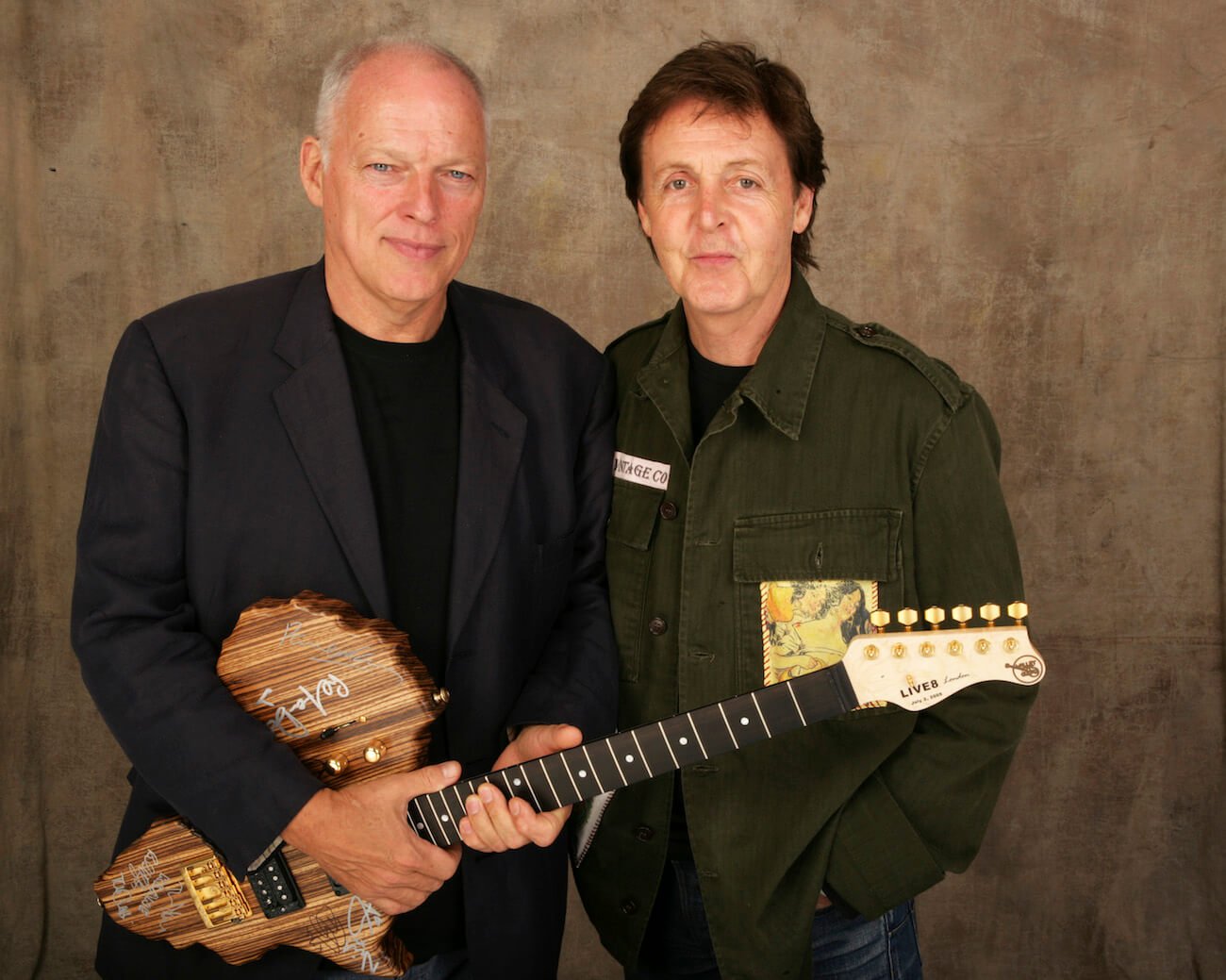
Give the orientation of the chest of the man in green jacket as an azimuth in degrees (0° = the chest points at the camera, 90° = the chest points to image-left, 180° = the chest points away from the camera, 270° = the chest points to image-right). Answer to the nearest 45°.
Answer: approximately 45°

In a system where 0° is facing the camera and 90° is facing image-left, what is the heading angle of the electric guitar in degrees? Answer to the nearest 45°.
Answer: approximately 0°

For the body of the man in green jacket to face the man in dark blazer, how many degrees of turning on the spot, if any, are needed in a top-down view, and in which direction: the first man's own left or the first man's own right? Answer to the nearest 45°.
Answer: approximately 45° to the first man's own right
